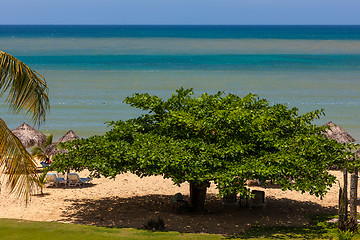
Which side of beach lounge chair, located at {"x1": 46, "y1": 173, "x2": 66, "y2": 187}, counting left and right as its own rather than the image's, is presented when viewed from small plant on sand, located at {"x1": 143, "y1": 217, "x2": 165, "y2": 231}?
right

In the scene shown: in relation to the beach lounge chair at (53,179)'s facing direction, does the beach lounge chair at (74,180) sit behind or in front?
in front

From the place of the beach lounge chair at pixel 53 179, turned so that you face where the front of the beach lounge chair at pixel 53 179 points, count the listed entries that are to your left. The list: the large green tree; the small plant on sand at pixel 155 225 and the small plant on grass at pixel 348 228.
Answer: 0

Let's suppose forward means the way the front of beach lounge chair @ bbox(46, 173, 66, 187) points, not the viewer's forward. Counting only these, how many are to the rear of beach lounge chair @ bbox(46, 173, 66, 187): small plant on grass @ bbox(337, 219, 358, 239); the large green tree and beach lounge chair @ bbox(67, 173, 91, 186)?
0

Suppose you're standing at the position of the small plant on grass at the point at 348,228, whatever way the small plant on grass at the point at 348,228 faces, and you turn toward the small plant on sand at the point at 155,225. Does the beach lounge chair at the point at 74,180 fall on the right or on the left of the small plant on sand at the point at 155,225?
right

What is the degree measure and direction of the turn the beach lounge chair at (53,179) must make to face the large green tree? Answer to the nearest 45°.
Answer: approximately 45° to its right

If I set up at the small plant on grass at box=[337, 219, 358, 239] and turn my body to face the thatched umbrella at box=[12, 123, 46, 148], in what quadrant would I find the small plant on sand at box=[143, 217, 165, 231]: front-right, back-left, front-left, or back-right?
front-left

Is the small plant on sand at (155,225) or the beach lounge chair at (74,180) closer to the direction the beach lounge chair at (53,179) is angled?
the beach lounge chair

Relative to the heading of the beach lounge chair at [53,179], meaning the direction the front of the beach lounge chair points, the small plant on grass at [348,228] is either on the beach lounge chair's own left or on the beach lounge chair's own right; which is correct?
on the beach lounge chair's own right

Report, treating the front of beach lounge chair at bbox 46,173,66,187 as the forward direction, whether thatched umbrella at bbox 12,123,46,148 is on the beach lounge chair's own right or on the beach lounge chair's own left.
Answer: on the beach lounge chair's own left
